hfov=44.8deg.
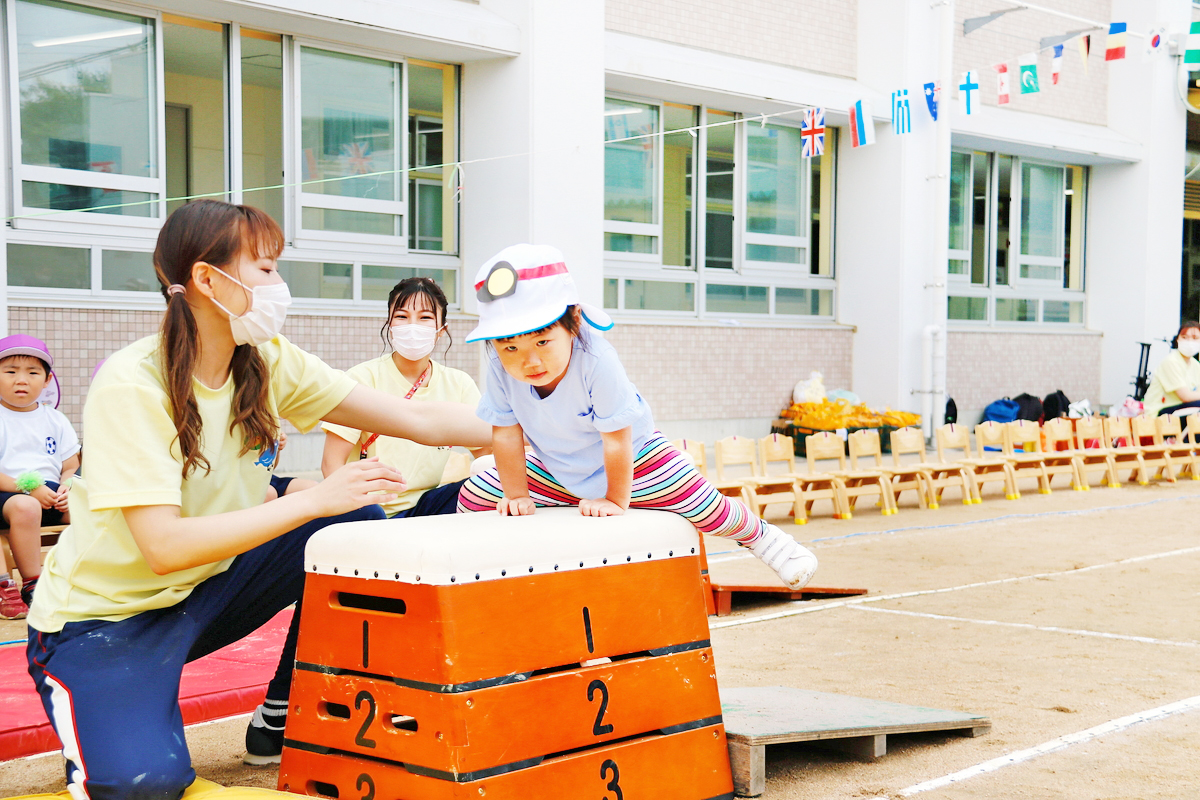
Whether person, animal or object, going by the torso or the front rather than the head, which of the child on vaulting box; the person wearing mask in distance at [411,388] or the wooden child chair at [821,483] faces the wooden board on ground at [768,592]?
the wooden child chair

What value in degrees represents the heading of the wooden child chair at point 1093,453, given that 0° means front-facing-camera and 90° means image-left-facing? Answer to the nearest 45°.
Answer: approximately 315°

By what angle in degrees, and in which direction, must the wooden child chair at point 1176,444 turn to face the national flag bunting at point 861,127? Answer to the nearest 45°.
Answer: approximately 90° to its right

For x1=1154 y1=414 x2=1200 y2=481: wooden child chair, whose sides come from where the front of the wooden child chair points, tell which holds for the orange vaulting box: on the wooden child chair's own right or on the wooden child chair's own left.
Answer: on the wooden child chair's own right

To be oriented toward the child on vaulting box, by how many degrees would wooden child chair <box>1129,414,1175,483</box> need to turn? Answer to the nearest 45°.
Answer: approximately 45° to its right

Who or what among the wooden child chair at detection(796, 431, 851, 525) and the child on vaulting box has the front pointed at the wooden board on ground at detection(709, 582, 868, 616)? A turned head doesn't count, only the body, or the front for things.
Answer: the wooden child chair

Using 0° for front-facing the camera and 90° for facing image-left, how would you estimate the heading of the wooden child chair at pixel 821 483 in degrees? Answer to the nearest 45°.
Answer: approximately 0°

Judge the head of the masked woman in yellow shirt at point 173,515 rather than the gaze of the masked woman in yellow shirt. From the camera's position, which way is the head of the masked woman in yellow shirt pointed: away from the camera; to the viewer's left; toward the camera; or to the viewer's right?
to the viewer's right

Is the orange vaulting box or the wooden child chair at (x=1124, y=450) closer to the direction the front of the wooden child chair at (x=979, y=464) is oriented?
the orange vaulting box

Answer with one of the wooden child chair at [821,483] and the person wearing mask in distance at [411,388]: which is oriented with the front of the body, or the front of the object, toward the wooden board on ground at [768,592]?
the wooden child chair

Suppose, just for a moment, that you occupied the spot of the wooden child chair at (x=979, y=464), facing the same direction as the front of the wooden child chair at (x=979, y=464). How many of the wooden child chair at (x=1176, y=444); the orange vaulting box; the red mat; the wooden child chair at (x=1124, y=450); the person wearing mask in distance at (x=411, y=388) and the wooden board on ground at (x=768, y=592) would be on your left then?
2

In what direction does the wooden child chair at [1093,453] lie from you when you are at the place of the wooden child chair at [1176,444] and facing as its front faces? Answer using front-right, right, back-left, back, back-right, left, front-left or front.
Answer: right
